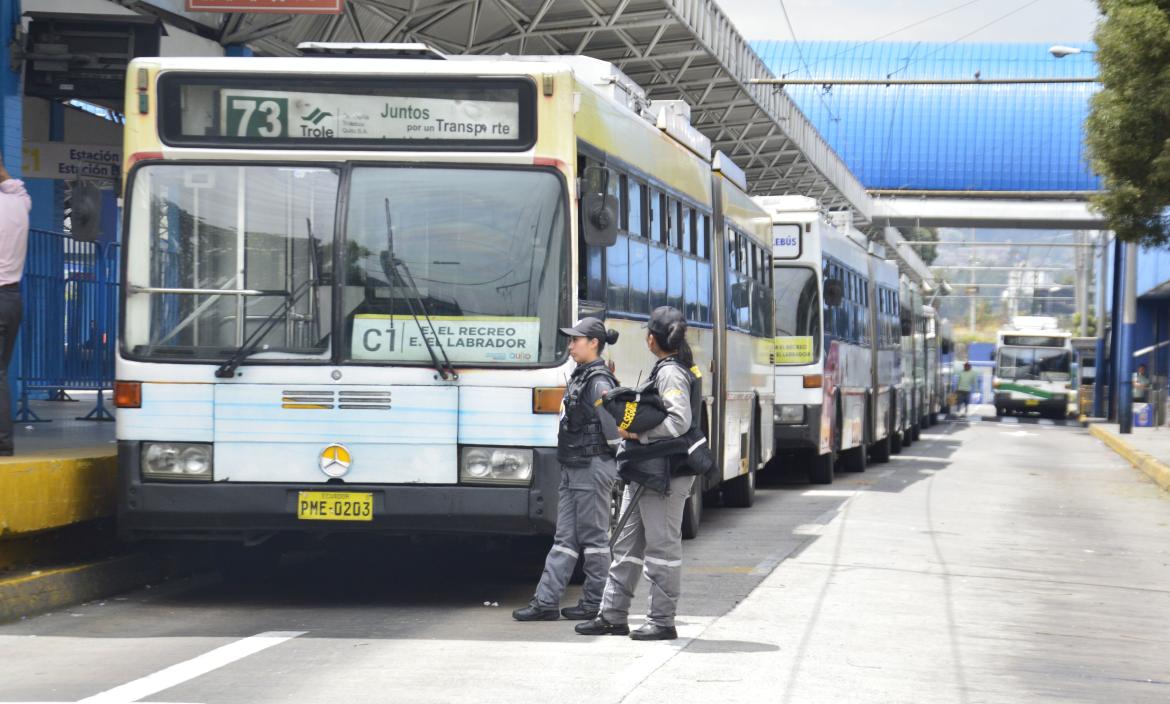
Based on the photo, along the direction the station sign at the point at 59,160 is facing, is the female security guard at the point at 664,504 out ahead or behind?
ahead

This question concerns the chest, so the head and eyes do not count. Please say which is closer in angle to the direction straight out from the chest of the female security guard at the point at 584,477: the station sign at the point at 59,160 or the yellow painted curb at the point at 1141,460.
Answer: the station sign

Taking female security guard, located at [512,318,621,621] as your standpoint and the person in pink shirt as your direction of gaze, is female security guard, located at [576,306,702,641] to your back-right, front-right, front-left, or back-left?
back-left

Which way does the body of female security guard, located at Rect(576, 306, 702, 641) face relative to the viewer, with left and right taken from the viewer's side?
facing to the left of the viewer
